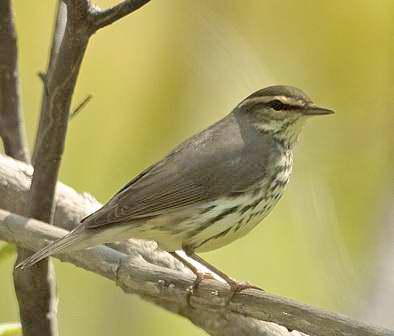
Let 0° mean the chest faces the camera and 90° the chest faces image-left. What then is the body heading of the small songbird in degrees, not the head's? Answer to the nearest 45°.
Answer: approximately 270°

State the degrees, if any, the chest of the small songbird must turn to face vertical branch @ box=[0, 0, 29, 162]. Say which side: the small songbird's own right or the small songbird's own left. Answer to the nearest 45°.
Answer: approximately 135° to the small songbird's own left

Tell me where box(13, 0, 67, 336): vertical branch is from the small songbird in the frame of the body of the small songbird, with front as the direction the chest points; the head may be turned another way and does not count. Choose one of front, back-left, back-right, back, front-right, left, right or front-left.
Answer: back

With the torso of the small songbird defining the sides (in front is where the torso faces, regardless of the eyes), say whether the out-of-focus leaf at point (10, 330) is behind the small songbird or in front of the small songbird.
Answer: behind

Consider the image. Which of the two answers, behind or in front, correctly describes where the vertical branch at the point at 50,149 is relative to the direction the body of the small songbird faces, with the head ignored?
behind

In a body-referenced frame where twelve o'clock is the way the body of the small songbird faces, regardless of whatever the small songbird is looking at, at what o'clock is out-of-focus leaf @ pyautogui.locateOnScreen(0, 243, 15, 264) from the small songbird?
The out-of-focus leaf is roughly at 6 o'clock from the small songbird.
